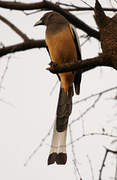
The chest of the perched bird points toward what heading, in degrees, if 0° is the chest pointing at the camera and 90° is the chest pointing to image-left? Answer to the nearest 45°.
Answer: approximately 45°
